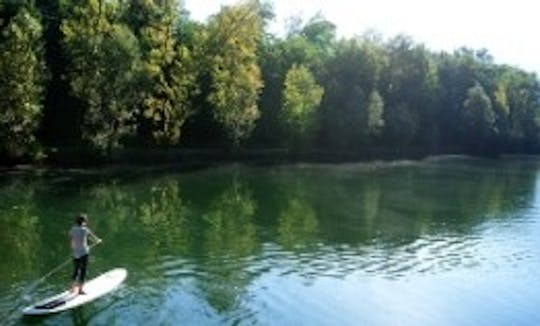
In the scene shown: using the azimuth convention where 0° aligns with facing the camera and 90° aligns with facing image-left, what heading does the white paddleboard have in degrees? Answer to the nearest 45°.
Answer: approximately 225°

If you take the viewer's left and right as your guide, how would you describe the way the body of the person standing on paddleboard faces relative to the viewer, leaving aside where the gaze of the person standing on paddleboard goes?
facing away from the viewer and to the right of the viewer
